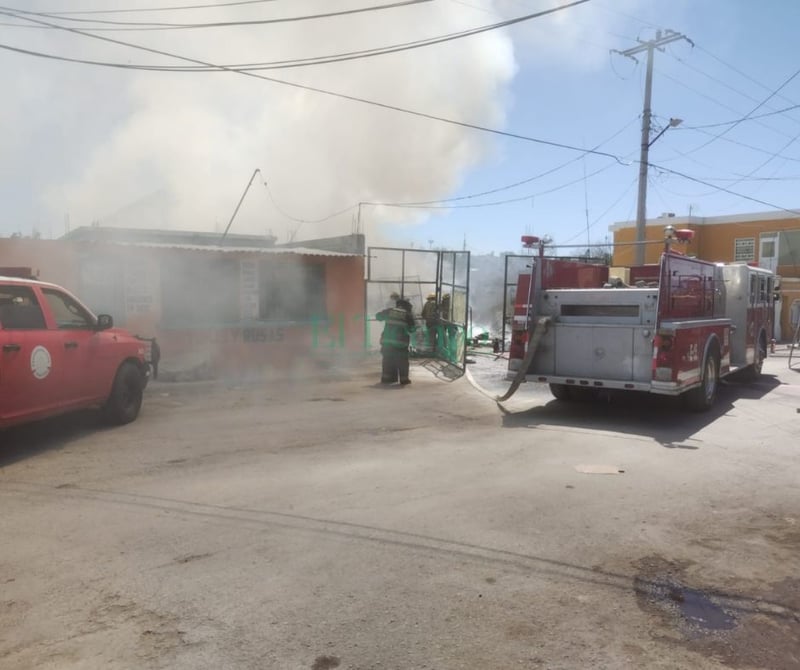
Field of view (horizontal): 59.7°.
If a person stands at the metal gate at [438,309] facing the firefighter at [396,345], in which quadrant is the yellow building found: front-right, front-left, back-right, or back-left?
back-left

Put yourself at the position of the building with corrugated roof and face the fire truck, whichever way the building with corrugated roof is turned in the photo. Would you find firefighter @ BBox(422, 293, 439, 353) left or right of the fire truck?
left

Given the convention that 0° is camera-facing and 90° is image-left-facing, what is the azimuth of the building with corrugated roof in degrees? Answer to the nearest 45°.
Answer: approximately 0°

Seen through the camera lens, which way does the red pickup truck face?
facing away from the viewer and to the right of the viewer

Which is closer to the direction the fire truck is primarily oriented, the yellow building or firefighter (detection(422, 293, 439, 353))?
the yellow building

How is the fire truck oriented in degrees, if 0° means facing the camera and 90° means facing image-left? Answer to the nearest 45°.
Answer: approximately 225°

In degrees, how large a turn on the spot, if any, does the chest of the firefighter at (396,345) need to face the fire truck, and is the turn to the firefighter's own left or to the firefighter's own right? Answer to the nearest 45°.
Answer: approximately 135° to the firefighter's own right

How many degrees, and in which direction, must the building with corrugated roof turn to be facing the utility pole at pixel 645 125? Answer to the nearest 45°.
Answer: approximately 90° to its left

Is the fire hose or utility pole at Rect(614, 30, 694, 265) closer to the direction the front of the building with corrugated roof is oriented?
the fire hose

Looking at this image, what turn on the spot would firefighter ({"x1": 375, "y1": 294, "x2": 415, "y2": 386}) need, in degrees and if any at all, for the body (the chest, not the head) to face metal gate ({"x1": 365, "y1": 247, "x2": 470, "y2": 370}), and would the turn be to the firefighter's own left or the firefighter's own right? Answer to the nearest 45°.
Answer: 0° — they already face it

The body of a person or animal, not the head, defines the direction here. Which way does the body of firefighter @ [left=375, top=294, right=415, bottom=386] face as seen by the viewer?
away from the camera
